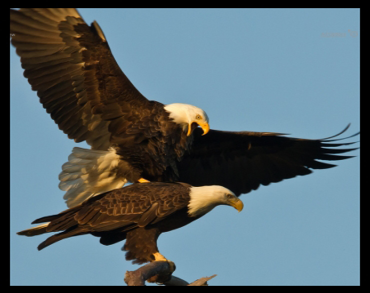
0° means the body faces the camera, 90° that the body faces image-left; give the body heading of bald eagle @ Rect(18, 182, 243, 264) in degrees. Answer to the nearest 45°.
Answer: approximately 270°
